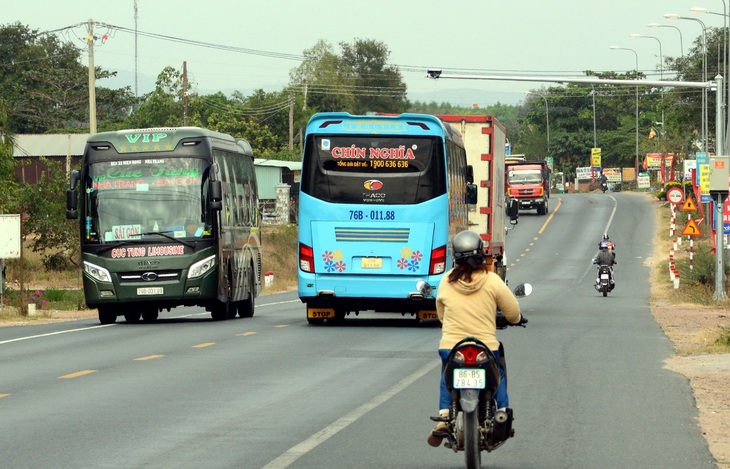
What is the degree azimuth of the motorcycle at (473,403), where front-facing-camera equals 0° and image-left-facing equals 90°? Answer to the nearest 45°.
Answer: approximately 180°

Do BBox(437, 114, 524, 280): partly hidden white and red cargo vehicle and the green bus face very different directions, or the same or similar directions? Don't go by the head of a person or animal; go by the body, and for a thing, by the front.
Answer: very different directions

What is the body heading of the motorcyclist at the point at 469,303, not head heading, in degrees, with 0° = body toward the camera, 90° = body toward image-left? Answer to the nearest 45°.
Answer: approximately 180°

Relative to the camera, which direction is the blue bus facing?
away from the camera

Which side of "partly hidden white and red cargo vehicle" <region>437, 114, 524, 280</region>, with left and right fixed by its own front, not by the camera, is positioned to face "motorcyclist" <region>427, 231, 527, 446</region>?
back

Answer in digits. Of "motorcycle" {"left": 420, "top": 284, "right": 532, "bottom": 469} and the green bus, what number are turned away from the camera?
1

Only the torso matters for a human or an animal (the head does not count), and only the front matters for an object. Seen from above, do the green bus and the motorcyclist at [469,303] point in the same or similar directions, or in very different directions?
very different directions

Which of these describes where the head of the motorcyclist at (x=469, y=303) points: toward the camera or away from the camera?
away from the camera

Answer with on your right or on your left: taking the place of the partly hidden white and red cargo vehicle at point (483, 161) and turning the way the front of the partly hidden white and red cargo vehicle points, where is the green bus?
on your left

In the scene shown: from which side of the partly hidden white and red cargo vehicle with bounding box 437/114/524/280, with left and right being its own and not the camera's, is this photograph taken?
back

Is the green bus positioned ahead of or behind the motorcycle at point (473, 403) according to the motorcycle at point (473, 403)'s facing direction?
ahead
